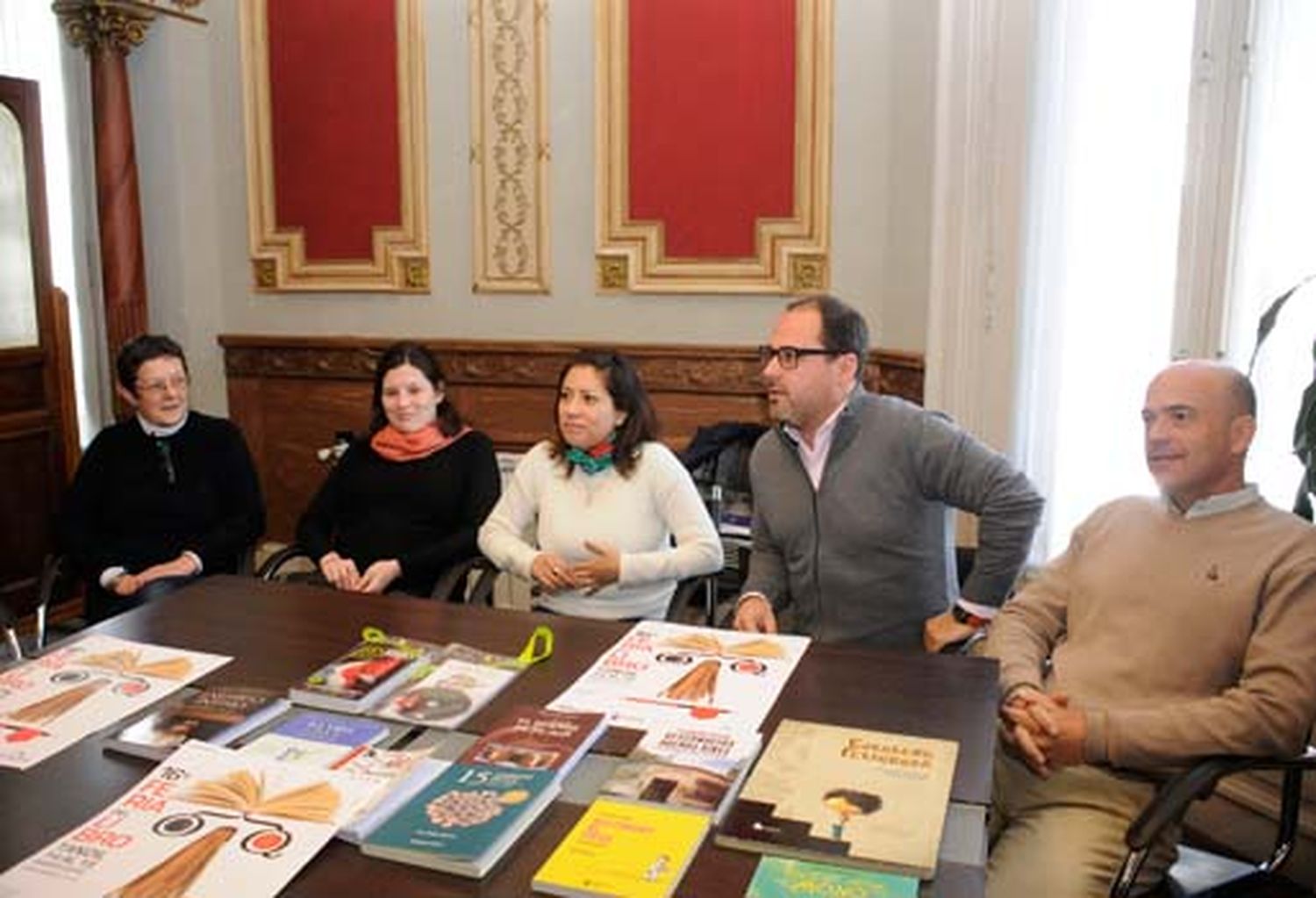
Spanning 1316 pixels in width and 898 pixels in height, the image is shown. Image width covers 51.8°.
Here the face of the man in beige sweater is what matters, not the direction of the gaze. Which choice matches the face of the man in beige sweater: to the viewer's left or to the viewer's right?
to the viewer's left

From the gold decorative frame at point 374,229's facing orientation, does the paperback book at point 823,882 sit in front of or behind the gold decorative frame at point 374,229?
in front

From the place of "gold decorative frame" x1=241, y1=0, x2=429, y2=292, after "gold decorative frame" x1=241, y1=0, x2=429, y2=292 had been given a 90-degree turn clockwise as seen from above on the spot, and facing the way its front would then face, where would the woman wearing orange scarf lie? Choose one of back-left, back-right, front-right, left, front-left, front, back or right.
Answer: left

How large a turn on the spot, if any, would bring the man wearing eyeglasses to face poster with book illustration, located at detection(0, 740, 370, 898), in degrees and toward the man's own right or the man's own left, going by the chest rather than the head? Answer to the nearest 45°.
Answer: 0° — they already face it

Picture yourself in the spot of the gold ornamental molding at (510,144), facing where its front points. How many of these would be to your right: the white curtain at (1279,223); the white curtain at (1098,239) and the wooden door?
1

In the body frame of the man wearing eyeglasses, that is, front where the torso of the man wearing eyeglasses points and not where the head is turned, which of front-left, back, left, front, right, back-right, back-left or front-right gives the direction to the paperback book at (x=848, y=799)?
front-left

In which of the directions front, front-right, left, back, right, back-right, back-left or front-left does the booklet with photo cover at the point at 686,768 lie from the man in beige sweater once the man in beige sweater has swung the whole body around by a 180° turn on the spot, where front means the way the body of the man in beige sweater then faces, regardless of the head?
back

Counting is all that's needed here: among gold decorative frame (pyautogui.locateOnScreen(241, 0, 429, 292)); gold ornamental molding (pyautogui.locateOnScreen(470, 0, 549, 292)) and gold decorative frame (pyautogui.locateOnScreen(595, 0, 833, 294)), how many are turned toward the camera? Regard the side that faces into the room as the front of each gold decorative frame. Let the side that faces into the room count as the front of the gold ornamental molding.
3

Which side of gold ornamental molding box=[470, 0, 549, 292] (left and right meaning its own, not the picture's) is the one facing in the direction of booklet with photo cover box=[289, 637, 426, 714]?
front

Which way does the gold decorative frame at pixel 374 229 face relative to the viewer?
toward the camera

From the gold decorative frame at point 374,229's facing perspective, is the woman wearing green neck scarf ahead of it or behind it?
ahead

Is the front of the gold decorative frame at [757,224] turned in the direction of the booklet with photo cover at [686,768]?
yes

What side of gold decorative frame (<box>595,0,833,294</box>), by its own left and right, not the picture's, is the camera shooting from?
front

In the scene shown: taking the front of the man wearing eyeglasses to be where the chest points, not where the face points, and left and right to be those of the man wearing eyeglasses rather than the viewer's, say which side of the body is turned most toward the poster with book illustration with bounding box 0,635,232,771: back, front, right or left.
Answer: front
